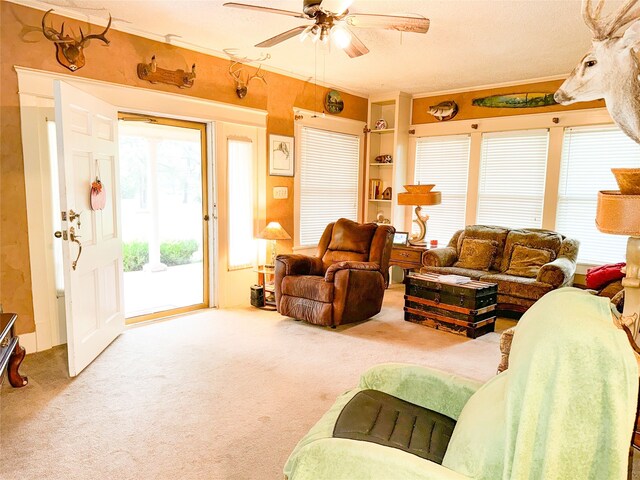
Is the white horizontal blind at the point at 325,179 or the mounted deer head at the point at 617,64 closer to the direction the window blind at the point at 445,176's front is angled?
the mounted deer head

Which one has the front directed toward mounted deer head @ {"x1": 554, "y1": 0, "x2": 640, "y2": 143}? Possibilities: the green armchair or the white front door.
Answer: the white front door

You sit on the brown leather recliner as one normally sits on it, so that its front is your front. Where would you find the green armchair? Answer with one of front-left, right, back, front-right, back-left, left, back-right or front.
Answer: front-left

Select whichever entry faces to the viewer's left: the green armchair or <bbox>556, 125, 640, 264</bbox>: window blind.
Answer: the green armchair

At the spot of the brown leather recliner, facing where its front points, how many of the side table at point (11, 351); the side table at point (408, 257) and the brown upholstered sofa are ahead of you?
1

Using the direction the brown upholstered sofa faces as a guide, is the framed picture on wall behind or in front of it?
in front

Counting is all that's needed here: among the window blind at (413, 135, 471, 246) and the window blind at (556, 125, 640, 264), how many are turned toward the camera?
2

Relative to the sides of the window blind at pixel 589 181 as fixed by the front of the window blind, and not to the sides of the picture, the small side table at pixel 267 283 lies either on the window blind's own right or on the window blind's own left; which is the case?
on the window blind's own right

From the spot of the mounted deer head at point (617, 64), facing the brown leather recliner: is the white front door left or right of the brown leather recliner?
left

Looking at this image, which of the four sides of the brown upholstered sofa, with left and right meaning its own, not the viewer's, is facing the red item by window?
left
